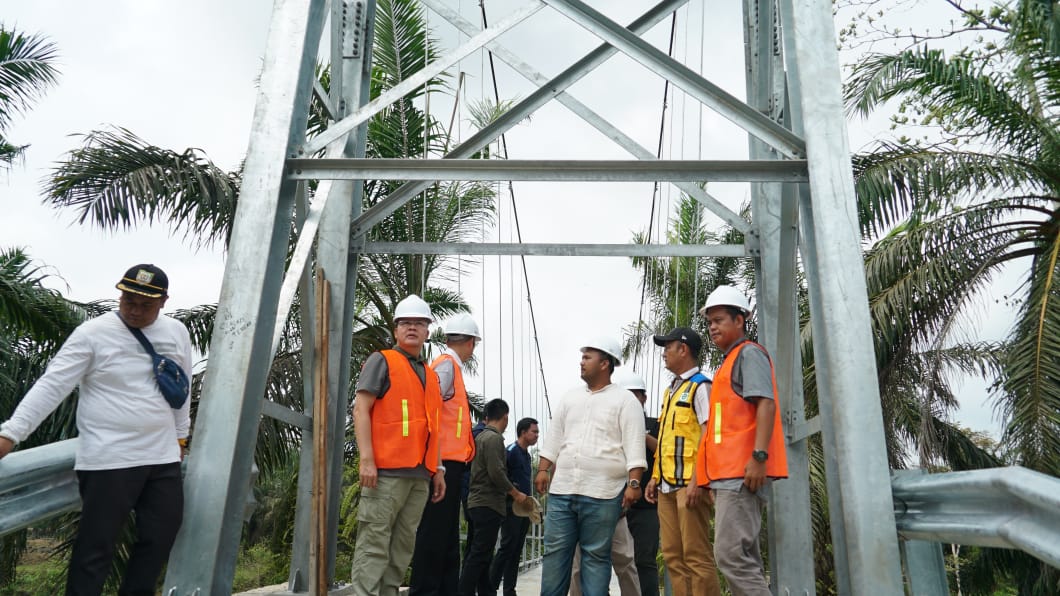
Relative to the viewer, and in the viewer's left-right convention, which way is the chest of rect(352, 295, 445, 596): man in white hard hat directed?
facing the viewer and to the right of the viewer

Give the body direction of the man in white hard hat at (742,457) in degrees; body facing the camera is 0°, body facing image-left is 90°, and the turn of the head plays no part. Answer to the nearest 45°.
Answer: approximately 45°

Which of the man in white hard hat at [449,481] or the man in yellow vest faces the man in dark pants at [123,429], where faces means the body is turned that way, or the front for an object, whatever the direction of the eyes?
the man in yellow vest

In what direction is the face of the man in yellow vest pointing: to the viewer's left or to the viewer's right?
to the viewer's left

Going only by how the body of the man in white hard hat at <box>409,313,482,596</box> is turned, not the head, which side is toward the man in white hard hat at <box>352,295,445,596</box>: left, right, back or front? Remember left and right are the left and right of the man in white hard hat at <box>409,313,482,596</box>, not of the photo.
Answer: right

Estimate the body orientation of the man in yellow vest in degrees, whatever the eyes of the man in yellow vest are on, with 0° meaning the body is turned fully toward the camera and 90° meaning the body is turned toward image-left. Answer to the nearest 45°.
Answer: approximately 45°

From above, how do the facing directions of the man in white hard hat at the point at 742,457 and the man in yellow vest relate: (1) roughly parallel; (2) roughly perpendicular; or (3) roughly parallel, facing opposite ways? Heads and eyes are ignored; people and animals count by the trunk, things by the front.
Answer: roughly parallel

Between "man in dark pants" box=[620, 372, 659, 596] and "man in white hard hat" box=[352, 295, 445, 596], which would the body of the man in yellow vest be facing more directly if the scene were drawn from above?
the man in white hard hat

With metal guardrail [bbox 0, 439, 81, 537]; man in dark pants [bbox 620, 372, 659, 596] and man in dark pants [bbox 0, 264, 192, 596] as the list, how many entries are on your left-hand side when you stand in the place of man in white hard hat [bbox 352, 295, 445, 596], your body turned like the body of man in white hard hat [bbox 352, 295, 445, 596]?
1
